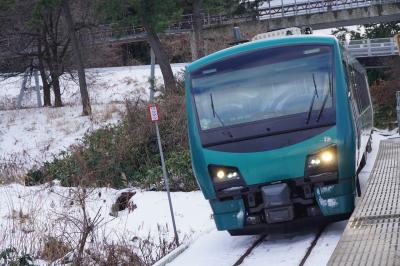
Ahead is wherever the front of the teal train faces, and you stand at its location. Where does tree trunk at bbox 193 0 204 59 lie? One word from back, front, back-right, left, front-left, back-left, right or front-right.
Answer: back

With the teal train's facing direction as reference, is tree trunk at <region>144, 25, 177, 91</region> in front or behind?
behind

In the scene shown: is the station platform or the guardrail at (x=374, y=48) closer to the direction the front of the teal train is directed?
the station platform

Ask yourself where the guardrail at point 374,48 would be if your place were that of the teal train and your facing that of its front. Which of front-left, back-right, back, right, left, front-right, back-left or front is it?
back

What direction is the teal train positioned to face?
toward the camera

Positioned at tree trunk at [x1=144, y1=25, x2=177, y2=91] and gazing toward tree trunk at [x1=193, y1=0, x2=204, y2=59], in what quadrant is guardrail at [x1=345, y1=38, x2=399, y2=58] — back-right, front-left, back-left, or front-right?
front-right

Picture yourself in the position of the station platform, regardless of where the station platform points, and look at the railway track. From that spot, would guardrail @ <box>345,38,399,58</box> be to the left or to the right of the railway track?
right
